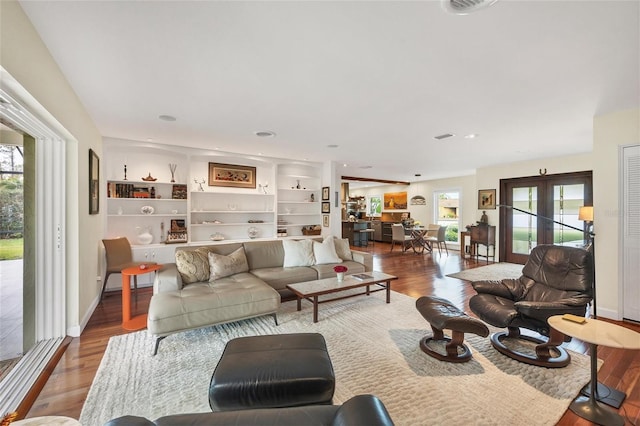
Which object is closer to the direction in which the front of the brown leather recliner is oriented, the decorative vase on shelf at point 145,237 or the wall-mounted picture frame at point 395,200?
the decorative vase on shelf

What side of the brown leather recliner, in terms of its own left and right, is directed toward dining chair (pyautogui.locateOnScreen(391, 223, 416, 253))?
right

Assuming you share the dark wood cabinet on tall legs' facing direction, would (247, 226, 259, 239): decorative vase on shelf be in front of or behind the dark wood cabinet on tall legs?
in front

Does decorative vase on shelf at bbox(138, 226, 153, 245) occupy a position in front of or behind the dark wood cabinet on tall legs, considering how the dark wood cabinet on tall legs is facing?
in front

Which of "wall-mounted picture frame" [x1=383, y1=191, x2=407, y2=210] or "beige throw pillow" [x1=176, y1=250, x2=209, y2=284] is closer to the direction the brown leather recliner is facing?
the beige throw pillow

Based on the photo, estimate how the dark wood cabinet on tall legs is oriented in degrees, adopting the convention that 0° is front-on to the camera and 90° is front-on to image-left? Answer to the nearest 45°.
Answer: approximately 45°

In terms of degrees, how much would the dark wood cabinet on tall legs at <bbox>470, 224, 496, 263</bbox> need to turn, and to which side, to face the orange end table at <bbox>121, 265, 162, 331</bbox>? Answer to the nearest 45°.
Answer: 0° — it already faces it

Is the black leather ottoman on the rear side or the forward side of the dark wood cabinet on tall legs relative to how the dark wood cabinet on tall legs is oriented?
on the forward side
